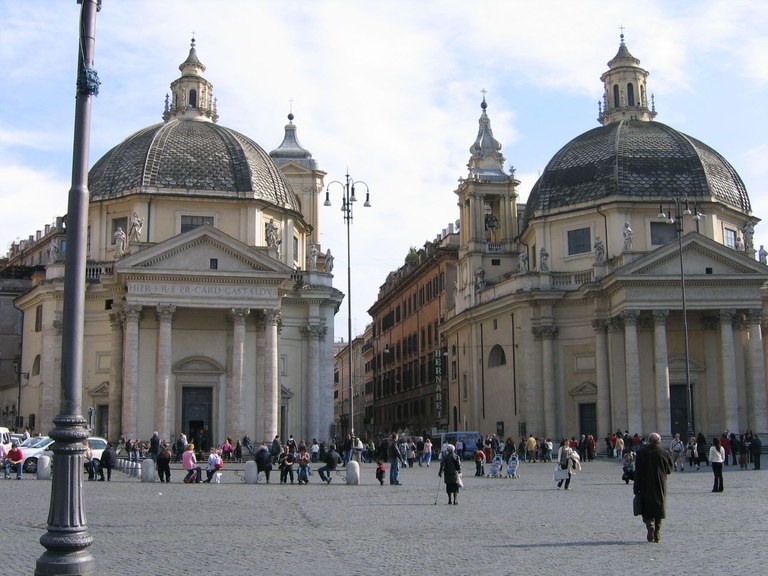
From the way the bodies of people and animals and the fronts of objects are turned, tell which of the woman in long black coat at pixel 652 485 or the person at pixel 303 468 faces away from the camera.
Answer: the woman in long black coat

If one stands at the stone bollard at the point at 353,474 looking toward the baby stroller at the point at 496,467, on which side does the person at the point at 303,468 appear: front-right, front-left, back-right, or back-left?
back-left

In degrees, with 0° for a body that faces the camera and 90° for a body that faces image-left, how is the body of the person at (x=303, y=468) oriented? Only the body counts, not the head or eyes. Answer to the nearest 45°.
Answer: approximately 0°

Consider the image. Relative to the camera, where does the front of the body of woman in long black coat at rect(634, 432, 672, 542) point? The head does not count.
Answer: away from the camera

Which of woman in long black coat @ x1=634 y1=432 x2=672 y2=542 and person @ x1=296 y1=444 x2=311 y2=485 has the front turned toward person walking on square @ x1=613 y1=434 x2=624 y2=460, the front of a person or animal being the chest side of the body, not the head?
the woman in long black coat

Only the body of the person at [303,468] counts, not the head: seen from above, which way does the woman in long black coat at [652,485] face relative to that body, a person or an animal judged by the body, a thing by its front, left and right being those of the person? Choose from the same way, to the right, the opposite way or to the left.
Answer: the opposite way

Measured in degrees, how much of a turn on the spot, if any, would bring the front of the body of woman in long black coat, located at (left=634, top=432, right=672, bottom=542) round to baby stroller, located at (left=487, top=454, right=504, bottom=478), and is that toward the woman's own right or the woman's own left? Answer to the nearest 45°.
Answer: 0° — they already face it

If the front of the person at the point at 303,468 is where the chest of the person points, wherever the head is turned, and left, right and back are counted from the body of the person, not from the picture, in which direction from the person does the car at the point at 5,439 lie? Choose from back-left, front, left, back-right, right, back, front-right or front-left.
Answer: back-right

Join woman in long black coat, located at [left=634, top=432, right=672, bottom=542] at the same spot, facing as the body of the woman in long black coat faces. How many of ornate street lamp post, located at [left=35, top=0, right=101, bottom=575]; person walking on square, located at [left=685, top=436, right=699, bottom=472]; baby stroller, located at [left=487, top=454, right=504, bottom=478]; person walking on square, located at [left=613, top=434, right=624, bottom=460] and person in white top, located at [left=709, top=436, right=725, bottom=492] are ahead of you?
4
